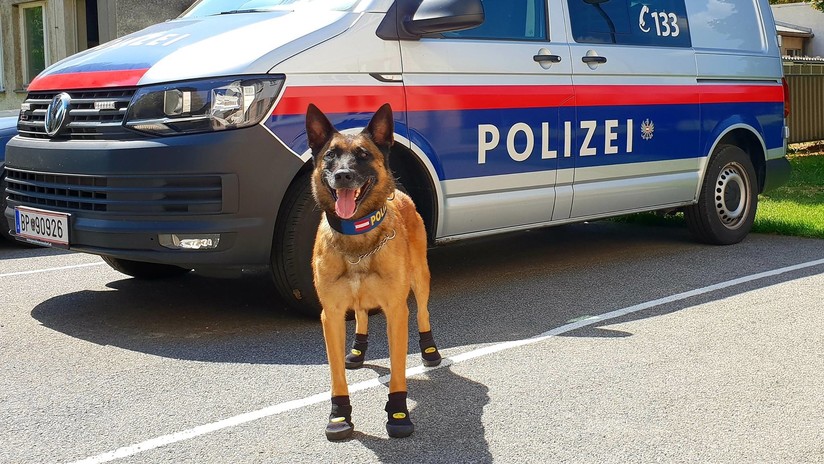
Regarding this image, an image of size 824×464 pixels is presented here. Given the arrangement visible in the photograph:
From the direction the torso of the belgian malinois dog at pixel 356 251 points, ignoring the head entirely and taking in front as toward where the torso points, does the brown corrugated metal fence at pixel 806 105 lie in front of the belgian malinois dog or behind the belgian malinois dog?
behind

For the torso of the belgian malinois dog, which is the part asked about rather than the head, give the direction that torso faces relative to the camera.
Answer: toward the camera

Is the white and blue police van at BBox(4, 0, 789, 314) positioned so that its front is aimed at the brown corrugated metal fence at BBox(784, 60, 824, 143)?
no

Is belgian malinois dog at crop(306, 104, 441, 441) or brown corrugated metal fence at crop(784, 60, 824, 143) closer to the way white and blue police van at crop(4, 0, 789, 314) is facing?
the belgian malinois dog

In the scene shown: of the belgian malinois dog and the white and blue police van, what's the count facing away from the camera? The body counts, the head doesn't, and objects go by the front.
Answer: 0

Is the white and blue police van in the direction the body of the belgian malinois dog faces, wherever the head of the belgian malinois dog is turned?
no

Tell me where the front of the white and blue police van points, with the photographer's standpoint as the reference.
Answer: facing the viewer and to the left of the viewer
